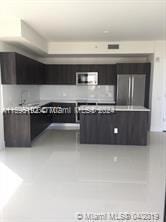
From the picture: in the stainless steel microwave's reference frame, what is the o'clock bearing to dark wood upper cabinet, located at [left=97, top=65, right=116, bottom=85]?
The dark wood upper cabinet is roughly at 9 o'clock from the stainless steel microwave.

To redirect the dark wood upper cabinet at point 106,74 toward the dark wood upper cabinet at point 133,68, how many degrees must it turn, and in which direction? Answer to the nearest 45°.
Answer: approximately 45° to its left

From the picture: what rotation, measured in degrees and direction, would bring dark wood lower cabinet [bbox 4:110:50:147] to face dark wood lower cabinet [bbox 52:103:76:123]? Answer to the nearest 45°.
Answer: approximately 45° to its left

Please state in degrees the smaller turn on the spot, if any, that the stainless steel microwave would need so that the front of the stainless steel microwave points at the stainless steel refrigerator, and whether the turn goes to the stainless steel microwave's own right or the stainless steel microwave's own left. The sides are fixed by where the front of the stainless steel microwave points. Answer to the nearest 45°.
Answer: approximately 90° to the stainless steel microwave's own left

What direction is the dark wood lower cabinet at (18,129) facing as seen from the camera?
to the viewer's right

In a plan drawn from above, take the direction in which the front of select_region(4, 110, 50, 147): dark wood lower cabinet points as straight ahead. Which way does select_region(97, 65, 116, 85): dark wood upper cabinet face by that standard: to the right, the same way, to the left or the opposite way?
to the right

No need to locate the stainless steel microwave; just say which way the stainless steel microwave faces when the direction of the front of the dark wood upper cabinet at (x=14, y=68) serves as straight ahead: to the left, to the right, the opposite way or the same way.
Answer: to the right
